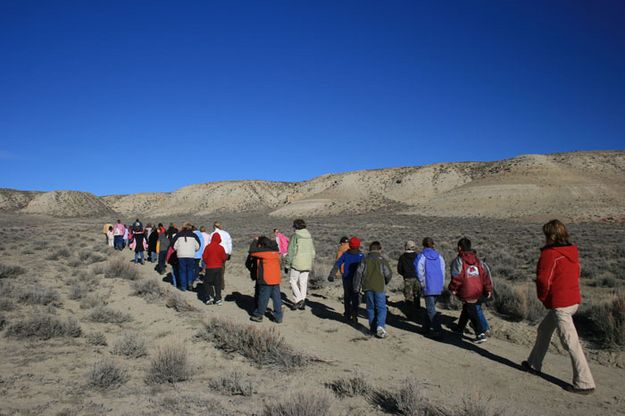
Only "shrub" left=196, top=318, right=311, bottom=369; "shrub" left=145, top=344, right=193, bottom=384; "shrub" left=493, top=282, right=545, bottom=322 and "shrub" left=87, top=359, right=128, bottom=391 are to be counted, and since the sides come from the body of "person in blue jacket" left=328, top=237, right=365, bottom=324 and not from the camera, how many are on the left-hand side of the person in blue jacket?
3

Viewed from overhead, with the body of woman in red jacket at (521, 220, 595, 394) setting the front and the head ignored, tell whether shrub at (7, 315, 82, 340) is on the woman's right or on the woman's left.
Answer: on the woman's left

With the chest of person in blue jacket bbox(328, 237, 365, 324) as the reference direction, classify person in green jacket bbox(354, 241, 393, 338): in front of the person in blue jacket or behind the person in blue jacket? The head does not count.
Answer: behind

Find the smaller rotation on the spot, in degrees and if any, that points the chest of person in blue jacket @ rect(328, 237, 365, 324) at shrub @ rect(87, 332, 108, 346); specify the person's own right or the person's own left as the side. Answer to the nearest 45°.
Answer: approximately 90° to the person's own left

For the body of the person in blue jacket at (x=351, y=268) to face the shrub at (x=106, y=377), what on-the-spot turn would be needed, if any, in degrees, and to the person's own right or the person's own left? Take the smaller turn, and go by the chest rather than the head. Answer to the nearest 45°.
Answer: approximately 90° to the person's own left

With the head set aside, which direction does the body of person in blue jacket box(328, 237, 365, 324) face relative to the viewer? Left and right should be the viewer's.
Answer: facing away from the viewer and to the left of the viewer

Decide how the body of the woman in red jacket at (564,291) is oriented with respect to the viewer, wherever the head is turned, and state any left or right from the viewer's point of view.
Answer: facing away from the viewer and to the left of the viewer

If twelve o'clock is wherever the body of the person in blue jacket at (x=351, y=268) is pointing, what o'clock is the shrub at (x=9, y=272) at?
The shrub is roughly at 11 o'clock from the person in blue jacket.

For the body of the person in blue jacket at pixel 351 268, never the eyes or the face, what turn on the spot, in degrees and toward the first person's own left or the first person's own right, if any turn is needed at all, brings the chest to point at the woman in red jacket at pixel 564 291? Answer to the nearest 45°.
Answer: approximately 180°

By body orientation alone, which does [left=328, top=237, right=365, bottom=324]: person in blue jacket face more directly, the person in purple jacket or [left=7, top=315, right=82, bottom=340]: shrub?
the shrub

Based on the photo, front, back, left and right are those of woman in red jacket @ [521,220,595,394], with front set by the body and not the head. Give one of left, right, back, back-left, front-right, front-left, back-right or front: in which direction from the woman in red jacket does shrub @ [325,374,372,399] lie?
left

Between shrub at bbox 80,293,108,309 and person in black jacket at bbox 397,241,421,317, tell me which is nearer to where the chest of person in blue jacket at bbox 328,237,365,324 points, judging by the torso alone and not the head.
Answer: the shrub

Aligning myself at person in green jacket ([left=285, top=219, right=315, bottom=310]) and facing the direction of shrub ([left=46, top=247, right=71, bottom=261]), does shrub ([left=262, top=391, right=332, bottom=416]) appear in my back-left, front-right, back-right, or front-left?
back-left
